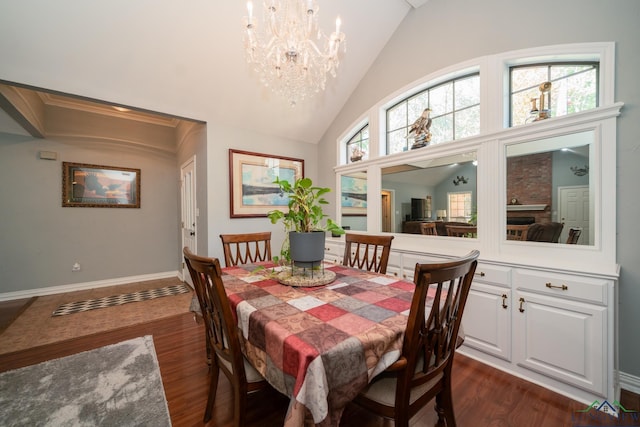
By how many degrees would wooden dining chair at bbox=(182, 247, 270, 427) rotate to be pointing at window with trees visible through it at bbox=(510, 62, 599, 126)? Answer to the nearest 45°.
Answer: approximately 45° to its right

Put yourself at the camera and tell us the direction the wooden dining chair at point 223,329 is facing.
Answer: facing away from the viewer and to the right of the viewer

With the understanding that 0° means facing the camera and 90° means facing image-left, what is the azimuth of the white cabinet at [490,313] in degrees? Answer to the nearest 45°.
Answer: approximately 45°

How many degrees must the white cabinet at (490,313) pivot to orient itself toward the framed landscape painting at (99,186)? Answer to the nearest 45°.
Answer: approximately 45° to its right

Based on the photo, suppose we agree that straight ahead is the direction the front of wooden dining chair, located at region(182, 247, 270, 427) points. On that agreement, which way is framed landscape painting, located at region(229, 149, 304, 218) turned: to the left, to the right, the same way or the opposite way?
to the right

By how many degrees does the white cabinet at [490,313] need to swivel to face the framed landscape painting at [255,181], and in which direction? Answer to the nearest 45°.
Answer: approximately 45° to its right

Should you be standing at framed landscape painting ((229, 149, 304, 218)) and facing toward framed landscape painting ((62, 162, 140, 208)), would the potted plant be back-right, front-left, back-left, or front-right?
back-left

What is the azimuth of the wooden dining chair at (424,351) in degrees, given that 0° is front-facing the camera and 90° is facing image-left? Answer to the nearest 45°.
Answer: approximately 135°

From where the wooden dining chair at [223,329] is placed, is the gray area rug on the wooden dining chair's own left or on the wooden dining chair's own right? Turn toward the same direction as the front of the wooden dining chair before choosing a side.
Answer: on the wooden dining chair's own left

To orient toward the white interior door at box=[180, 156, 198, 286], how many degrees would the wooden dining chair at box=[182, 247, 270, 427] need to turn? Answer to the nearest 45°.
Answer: approximately 45° to its left

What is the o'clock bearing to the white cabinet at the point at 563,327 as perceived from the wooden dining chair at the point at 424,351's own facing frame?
The white cabinet is roughly at 3 o'clock from the wooden dining chair.
